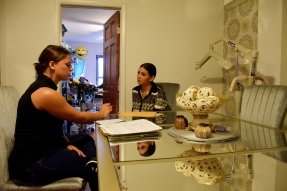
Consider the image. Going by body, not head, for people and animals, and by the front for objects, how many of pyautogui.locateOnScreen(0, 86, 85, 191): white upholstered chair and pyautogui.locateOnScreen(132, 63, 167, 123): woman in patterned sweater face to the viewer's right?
1

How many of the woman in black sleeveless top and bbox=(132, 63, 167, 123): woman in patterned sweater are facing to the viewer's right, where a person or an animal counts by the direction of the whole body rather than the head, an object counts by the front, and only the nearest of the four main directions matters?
1

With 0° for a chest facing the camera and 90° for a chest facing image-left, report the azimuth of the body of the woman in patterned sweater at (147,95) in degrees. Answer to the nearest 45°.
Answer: approximately 45°

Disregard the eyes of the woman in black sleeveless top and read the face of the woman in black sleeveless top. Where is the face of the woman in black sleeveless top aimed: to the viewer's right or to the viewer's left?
to the viewer's right

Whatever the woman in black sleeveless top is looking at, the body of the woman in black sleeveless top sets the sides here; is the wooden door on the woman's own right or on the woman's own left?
on the woman's own left

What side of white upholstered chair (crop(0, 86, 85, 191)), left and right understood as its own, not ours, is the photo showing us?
right

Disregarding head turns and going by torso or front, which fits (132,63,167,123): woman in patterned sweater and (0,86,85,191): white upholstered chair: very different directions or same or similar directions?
very different directions

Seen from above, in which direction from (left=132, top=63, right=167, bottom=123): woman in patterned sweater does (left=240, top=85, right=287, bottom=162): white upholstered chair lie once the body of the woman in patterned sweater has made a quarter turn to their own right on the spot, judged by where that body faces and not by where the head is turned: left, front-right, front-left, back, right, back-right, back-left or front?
back

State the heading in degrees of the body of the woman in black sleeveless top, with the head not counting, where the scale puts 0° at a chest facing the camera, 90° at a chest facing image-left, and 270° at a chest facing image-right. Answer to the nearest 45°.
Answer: approximately 270°

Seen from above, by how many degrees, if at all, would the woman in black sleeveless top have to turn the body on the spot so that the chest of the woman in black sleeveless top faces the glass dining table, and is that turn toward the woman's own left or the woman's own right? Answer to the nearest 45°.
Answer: approximately 45° to the woman's own right

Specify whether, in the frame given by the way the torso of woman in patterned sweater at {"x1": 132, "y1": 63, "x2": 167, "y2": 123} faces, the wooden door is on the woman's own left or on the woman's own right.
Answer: on the woman's own right

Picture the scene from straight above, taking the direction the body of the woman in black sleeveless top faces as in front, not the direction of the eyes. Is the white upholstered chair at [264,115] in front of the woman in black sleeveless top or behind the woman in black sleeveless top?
in front

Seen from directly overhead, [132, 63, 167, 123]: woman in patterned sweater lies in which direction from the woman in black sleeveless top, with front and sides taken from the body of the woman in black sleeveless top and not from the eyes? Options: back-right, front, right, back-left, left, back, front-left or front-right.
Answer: front-left
